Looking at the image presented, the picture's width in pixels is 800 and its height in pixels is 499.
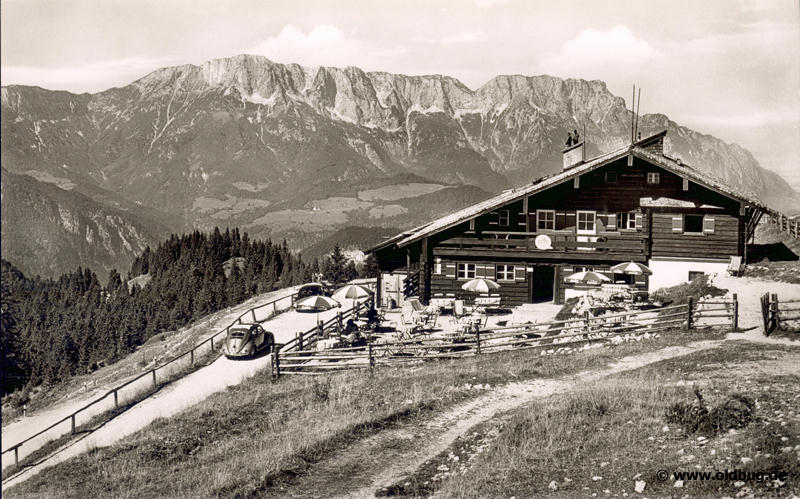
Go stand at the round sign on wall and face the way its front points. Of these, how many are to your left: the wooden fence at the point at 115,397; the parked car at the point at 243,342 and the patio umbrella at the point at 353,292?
0

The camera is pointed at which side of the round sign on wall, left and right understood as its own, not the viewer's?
front

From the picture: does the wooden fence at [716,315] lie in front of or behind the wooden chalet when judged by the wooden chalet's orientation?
in front

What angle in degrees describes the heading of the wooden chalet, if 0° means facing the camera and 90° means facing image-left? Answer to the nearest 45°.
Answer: approximately 0°

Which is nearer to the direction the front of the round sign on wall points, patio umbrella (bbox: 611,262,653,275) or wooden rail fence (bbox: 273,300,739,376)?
the wooden rail fence

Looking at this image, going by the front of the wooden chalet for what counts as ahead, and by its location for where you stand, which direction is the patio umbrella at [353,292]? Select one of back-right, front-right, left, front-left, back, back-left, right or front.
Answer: front-right

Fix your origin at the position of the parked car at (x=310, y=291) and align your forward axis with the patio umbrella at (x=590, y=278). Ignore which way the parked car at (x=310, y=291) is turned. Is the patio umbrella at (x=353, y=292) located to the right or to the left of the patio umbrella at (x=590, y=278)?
right

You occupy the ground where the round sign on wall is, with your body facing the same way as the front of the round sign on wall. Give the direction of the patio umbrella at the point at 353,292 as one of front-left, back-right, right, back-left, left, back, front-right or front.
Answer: front-right

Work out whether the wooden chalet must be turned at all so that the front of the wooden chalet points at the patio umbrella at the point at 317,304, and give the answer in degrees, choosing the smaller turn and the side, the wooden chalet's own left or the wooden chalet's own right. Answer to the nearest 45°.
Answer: approximately 45° to the wooden chalet's own right

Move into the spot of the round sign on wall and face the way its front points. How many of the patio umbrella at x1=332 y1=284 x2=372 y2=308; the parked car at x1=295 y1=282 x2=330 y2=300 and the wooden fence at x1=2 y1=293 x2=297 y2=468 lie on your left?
0

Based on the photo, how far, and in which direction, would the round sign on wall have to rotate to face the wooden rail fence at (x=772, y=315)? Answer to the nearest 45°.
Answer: approximately 45° to its left

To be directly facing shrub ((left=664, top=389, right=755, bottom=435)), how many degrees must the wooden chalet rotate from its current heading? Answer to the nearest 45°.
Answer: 0° — it already faces it

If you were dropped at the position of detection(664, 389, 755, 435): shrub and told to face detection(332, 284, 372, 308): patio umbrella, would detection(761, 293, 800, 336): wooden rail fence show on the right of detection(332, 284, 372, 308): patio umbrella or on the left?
right
